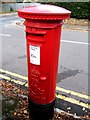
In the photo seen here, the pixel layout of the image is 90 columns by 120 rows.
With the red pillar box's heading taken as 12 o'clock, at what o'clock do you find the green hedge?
The green hedge is roughly at 5 o'clock from the red pillar box.

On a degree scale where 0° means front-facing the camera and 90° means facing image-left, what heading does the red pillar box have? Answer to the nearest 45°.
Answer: approximately 45°
